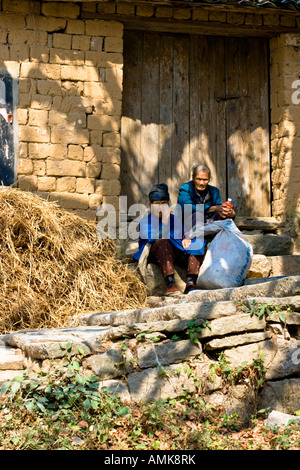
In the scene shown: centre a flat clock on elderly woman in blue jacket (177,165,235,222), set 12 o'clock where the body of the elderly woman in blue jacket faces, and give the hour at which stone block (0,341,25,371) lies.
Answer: The stone block is roughly at 1 o'clock from the elderly woman in blue jacket.

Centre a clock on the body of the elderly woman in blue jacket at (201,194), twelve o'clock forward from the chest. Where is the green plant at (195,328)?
The green plant is roughly at 12 o'clock from the elderly woman in blue jacket.

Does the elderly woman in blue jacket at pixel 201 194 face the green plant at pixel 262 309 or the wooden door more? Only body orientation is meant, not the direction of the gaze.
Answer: the green plant

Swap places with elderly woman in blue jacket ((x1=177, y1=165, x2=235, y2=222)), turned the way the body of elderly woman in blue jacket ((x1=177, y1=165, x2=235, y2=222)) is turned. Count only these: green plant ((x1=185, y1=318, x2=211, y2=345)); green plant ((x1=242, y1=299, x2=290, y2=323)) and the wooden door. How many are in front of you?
2

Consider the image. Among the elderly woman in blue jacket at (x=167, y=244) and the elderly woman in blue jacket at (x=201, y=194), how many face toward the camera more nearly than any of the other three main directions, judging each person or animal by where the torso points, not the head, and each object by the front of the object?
2
